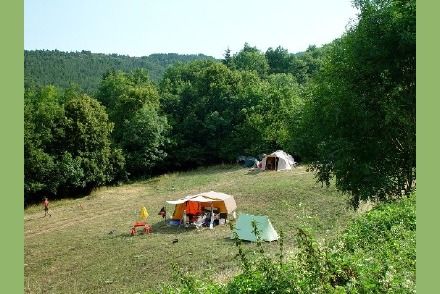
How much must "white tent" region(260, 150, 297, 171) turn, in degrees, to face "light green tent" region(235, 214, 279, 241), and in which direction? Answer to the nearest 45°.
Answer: approximately 45° to its left

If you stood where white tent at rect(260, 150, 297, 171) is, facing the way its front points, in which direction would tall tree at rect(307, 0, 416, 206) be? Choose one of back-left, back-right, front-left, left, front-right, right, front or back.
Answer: front-left

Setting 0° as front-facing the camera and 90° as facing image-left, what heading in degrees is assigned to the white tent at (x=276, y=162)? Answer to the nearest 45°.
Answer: approximately 45°
